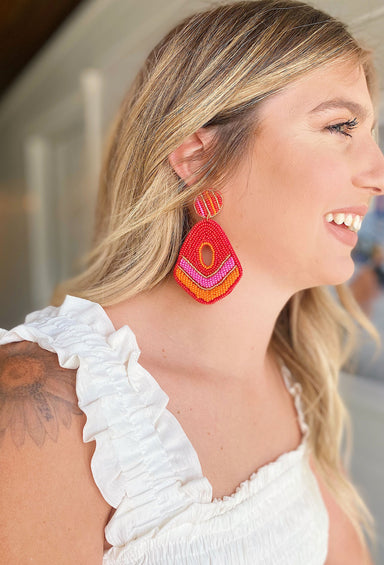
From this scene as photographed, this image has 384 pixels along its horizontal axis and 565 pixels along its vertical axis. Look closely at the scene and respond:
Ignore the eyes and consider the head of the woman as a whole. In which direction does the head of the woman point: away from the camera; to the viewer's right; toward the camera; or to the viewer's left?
to the viewer's right

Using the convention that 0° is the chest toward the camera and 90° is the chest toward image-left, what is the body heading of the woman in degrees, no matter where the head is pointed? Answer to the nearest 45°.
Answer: approximately 315°
